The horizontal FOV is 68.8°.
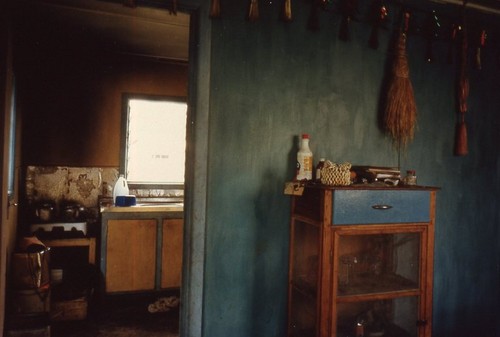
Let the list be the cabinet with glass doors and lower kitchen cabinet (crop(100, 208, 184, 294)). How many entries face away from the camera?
0

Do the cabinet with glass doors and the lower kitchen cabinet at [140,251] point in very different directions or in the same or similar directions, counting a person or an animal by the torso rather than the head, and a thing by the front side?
same or similar directions

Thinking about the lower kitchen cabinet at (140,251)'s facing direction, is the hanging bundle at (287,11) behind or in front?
in front

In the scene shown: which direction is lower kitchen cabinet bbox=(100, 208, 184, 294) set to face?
toward the camera

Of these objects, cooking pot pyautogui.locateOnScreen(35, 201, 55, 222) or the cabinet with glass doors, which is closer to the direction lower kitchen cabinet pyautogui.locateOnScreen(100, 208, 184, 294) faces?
the cabinet with glass doors

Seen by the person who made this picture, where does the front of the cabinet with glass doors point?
facing the viewer and to the right of the viewer

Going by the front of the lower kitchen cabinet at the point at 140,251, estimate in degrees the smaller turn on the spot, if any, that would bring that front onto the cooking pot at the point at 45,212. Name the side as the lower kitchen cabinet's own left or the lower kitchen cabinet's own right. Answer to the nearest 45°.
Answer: approximately 90° to the lower kitchen cabinet's own right

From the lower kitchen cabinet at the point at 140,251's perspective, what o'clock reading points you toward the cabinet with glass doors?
The cabinet with glass doors is roughly at 11 o'clock from the lower kitchen cabinet.
